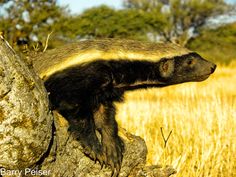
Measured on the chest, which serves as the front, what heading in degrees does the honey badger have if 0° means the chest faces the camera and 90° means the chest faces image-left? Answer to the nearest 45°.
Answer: approximately 270°
